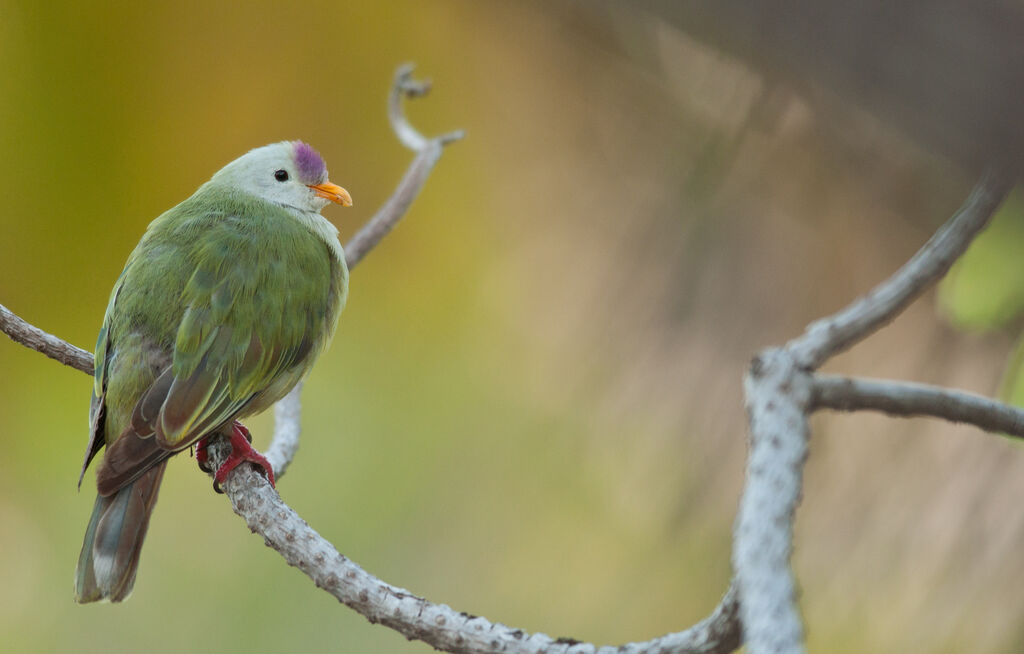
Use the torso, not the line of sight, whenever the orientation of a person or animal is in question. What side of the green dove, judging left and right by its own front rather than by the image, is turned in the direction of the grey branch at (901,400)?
right

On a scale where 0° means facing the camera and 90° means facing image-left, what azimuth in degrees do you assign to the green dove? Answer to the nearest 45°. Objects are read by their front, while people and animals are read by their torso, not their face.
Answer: approximately 225°

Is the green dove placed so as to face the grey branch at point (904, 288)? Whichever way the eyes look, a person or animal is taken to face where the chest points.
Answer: no

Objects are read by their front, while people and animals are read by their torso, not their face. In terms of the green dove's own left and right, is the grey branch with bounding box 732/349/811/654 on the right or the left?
on its right
